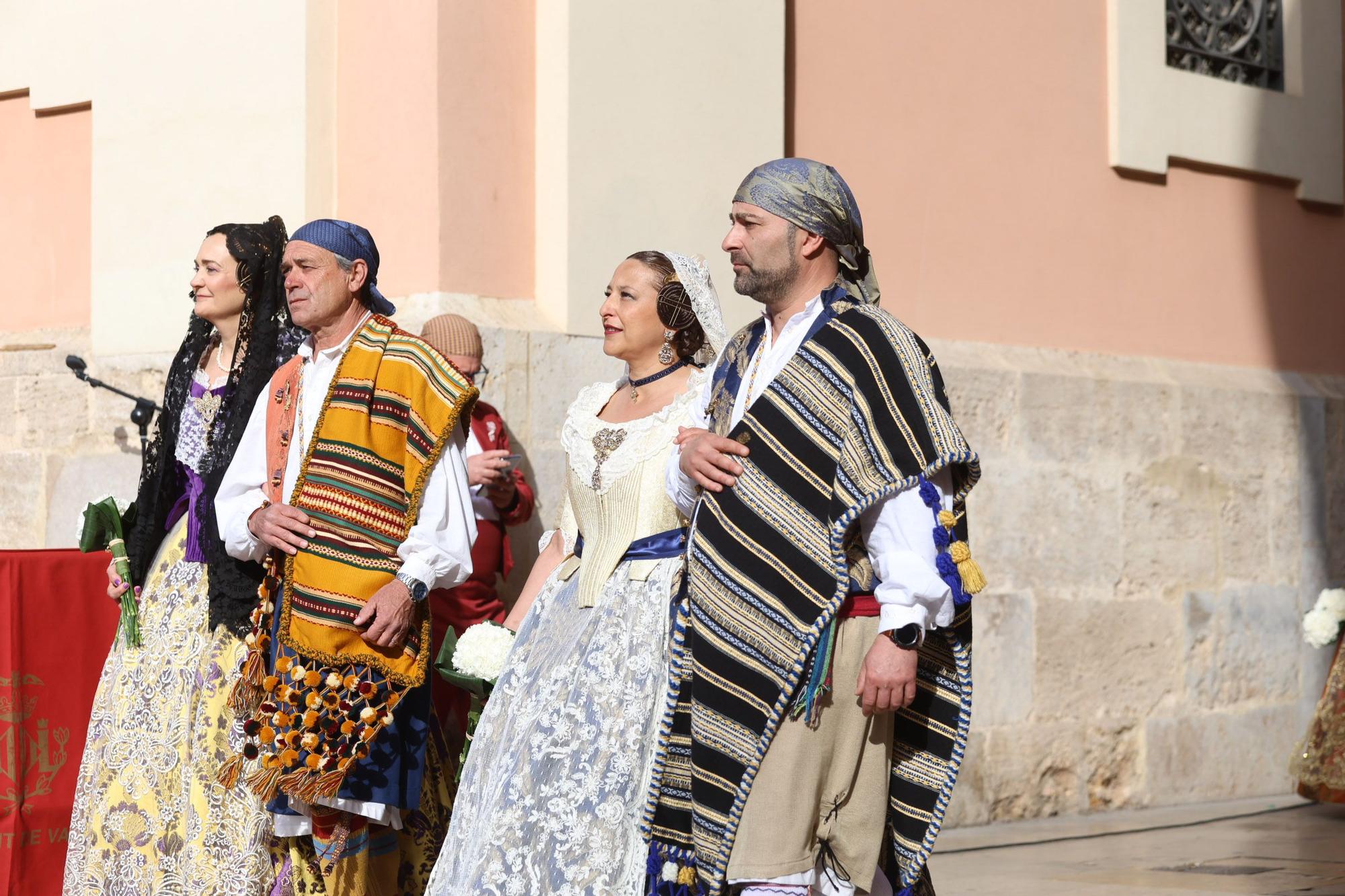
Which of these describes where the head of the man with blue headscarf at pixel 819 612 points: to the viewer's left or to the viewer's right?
to the viewer's left

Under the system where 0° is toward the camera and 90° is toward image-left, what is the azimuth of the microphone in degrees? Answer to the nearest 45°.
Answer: approximately 90°

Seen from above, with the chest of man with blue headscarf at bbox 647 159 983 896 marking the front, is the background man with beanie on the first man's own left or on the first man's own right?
on the first man's own right

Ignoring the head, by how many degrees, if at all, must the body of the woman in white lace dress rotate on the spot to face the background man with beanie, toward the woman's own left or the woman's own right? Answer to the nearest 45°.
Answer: approximately 135° to the woman's own right

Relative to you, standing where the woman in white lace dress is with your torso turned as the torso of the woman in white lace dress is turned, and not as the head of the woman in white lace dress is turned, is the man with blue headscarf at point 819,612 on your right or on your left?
on your left

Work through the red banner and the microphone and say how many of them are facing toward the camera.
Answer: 1

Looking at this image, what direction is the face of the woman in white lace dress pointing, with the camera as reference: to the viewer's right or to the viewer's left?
to the viewer's left

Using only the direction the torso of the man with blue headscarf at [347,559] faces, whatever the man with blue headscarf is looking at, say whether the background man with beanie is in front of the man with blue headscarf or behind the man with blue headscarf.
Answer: behind
